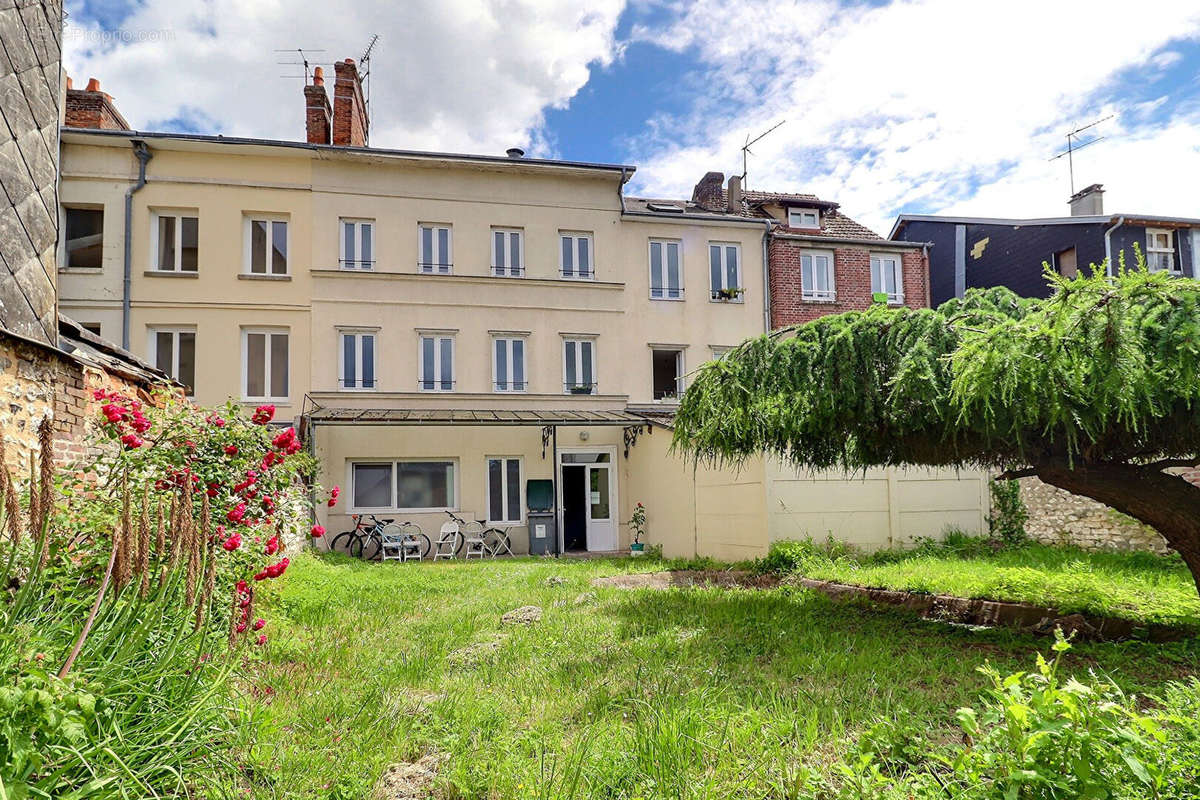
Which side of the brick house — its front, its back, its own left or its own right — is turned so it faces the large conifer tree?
front

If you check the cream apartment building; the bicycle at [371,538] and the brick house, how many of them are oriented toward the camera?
2

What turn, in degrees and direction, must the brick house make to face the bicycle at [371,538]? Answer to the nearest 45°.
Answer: approximately 45° to its right

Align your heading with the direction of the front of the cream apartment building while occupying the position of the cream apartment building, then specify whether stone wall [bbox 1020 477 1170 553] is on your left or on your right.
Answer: on your left

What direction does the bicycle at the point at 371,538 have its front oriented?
to the viewer's left

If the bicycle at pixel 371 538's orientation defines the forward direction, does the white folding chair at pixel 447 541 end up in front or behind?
behind

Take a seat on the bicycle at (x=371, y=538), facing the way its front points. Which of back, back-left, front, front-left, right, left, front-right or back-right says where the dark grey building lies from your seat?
back

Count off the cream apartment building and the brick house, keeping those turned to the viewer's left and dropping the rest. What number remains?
0

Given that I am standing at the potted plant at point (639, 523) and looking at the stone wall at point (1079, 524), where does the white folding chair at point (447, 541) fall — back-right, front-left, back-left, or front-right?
back-right

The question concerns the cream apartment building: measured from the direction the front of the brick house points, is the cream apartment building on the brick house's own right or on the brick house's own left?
on the brick house's own right

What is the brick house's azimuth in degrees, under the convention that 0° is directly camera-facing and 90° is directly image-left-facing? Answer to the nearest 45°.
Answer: approximately 0°

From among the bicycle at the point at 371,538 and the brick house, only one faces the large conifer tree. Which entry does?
the brick house
